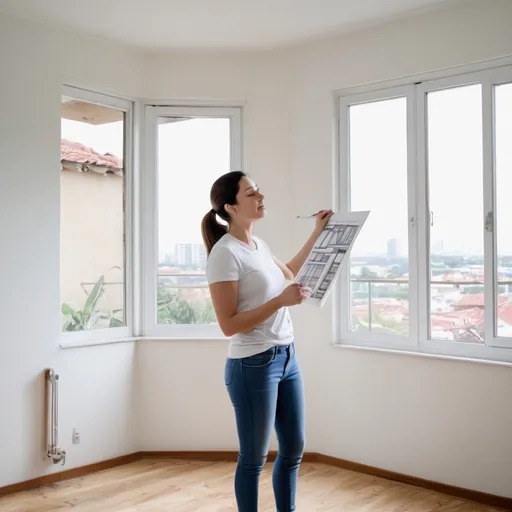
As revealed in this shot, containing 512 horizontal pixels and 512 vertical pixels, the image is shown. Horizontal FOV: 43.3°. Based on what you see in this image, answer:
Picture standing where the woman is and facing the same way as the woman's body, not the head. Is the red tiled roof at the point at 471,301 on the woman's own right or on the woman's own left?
on the woman's own left

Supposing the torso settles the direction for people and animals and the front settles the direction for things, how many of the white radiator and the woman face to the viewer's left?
0

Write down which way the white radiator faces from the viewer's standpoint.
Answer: facing to the right of the viewer

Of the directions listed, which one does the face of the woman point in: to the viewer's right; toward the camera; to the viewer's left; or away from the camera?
to the viewer's right

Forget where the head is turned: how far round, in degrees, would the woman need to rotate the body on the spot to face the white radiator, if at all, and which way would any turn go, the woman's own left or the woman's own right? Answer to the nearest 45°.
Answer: approximately 180°

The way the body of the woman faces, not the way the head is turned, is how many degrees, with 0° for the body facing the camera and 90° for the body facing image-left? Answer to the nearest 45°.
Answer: approximately 315°

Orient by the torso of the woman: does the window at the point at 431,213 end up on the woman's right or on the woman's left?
on the woman's left
